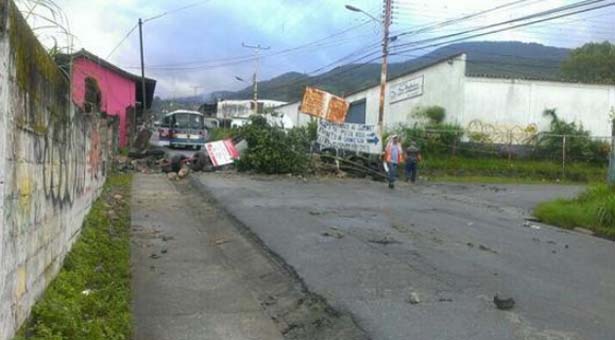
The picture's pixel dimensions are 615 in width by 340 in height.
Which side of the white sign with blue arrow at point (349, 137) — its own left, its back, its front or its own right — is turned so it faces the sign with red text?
right

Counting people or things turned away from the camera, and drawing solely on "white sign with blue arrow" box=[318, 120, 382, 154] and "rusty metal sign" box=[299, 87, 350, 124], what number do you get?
0

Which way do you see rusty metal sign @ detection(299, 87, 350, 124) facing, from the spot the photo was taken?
facing the viewer

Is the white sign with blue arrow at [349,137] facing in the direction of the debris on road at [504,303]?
yes

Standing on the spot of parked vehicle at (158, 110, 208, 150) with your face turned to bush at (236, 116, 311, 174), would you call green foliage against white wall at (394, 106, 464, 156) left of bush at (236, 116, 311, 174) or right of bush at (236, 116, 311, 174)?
left

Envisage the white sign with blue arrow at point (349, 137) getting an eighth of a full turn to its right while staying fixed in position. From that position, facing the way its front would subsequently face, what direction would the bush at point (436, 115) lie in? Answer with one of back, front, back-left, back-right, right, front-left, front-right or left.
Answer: back
